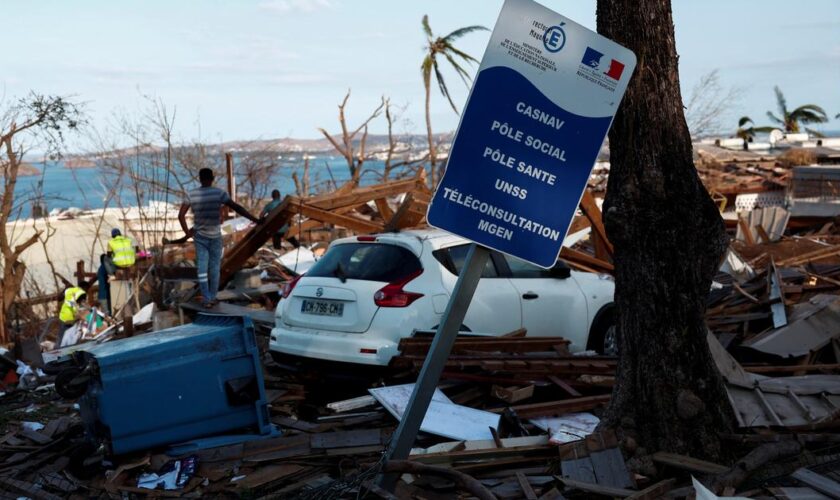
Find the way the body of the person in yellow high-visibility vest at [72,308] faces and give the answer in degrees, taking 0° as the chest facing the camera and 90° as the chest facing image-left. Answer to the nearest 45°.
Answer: approximately 270°

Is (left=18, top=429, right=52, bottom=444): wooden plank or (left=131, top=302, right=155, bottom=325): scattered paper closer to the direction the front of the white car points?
the scattered paper

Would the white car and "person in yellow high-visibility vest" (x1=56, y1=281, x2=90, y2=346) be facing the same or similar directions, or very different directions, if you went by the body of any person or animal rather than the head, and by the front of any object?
same or similar directions

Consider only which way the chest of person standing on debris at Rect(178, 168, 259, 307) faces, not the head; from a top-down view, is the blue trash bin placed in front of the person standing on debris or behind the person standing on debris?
behind

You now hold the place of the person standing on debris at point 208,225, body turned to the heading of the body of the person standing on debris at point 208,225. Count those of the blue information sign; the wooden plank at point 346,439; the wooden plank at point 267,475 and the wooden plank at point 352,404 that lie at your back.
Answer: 4

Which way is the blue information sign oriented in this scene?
toward the camera

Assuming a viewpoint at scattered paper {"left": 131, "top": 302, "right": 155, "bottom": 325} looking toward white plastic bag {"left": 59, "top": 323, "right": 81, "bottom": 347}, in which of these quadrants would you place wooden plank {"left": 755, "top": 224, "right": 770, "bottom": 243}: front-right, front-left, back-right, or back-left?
back-right

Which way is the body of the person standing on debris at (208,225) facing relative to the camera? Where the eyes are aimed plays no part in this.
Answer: away from the camera

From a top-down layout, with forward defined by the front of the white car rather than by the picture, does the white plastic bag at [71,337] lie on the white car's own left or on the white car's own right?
on the white car's own left

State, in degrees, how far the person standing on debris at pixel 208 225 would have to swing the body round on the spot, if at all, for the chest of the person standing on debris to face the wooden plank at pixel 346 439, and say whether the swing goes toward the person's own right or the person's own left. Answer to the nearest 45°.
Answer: approximately 180°

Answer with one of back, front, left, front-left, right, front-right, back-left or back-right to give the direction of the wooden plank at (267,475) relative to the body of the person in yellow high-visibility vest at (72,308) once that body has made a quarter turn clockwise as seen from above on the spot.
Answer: front

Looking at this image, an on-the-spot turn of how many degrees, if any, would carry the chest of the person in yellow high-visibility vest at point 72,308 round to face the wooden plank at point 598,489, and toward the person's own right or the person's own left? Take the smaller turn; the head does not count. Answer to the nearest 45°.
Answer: approximately 90° to the person's own right

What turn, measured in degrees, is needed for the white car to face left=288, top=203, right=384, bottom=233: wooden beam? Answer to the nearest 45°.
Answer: approximately 45° to its left

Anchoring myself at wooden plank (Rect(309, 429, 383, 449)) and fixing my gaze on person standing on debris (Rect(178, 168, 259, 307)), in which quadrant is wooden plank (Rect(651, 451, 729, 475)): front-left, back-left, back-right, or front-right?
back-right
